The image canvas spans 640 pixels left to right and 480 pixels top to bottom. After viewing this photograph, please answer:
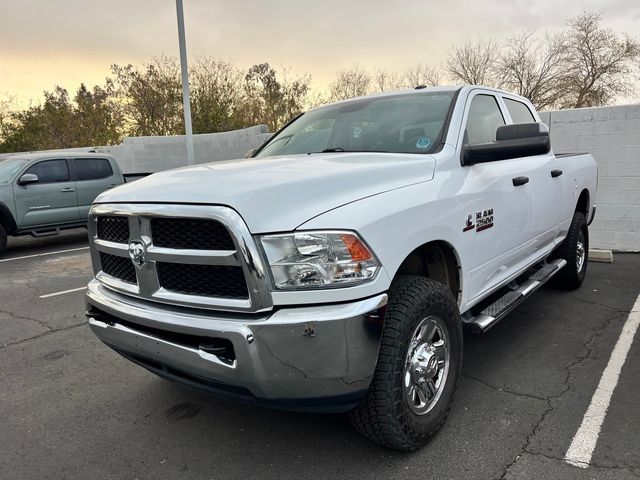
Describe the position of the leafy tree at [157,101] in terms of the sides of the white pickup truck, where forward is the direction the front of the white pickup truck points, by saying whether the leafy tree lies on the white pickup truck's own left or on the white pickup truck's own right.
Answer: on the white pickup truck's own right

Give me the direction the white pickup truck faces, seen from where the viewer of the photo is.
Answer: facing the viewer and to the left of the viewer
